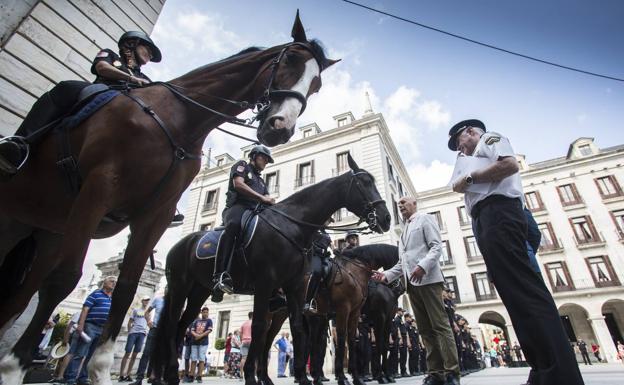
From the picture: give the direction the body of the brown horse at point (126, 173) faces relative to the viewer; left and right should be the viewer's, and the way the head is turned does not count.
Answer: facing the viewer and to the right of the viewer

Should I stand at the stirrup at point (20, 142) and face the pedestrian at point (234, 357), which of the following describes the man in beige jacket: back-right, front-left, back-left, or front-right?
front-right

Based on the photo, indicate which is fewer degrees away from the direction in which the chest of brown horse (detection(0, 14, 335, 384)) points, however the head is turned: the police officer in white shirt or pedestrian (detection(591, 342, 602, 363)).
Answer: the police officer in white shirt

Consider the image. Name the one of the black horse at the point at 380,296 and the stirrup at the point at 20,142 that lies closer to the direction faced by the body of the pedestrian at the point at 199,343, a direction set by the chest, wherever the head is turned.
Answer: the stirrup

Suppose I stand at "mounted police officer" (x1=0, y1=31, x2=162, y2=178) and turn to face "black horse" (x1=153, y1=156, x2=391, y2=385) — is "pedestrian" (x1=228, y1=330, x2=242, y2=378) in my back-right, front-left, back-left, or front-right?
front-left

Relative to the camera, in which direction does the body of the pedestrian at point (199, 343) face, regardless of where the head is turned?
toward the camera

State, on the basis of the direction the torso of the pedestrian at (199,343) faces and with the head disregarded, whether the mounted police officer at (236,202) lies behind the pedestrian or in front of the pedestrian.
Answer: in front

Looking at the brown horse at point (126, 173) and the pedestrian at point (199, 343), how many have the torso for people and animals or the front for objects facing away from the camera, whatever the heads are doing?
0

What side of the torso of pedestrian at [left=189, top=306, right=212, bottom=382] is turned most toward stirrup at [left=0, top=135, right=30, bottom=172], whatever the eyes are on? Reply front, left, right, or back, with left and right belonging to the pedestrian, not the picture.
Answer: front

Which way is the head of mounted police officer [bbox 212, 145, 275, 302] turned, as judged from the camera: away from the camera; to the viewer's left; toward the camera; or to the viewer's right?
to the viewer's right

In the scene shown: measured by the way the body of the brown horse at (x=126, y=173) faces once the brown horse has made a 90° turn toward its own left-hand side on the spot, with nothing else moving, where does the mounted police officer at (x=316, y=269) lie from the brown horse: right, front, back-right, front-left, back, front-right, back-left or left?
front

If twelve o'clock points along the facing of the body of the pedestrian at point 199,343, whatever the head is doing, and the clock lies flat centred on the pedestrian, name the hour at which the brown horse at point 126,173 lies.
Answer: The brown horse is roughly at 12 o'clock from the pedestrian.

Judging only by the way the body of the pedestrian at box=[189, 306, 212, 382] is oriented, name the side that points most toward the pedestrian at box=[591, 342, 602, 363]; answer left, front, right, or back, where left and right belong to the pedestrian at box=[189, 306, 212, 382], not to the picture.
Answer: left

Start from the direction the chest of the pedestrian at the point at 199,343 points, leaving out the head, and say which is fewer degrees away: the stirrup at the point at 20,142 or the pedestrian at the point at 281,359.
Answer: the stirrup

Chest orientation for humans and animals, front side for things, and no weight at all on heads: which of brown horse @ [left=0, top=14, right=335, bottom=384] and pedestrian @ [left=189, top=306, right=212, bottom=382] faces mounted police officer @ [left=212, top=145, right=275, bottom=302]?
the pedestrian
